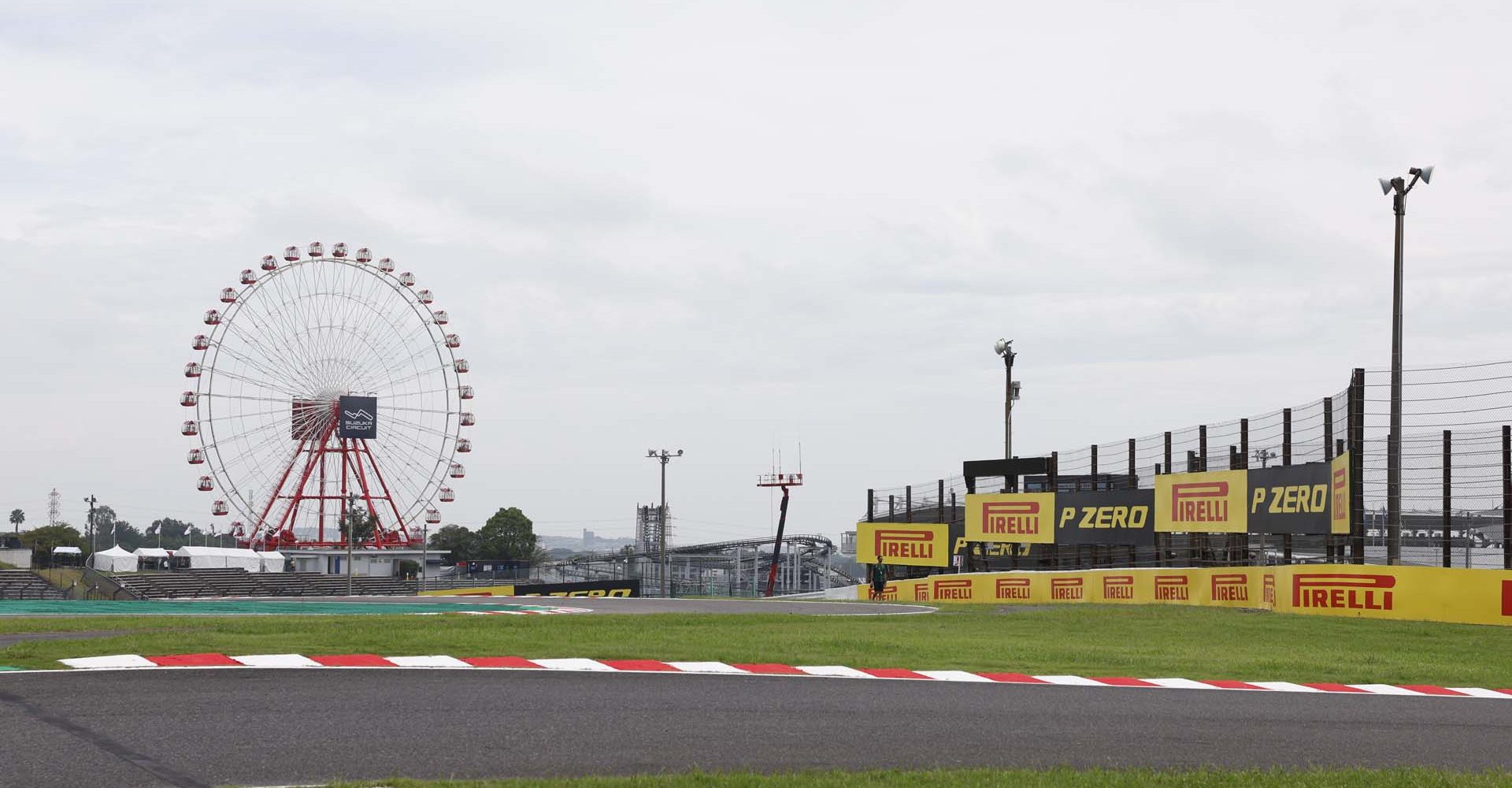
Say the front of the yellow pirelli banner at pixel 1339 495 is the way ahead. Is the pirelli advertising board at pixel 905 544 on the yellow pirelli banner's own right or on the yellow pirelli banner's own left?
on the yellow pirelli banner's own right

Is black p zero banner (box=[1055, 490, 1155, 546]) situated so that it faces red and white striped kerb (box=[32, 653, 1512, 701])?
yes

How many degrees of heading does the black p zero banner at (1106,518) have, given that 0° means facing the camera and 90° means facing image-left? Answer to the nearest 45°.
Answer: approximately 0°

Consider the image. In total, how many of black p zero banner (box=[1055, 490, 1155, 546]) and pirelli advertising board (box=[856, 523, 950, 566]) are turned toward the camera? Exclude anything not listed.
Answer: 2
